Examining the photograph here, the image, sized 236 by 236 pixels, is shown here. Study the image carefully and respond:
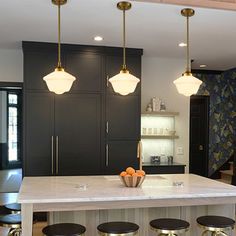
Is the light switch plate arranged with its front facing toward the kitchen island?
yes

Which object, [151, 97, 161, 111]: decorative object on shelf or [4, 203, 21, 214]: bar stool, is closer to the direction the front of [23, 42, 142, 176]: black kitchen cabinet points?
the bar stool

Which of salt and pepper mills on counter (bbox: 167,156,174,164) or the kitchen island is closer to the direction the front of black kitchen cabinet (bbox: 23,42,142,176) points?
the kitchen island

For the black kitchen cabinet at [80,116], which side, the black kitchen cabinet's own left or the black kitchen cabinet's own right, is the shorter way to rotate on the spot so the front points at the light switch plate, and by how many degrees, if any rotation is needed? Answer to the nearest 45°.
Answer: approximately 135° to the black kitchen cabinet's own left

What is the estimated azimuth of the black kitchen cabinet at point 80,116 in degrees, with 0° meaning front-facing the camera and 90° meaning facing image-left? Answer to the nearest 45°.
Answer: approximately 0°

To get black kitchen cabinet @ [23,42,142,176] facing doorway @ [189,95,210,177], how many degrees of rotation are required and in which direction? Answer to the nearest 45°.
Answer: approximately 135° to its left

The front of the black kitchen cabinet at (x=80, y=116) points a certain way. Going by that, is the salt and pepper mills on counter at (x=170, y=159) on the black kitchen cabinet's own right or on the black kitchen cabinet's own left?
on the black kitchen cabinet's own left

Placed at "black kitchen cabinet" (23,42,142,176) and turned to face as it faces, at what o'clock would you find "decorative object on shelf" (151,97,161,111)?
The decorative object on shelf is roughly at 8 o'clock from the black kitchen cabinet.
